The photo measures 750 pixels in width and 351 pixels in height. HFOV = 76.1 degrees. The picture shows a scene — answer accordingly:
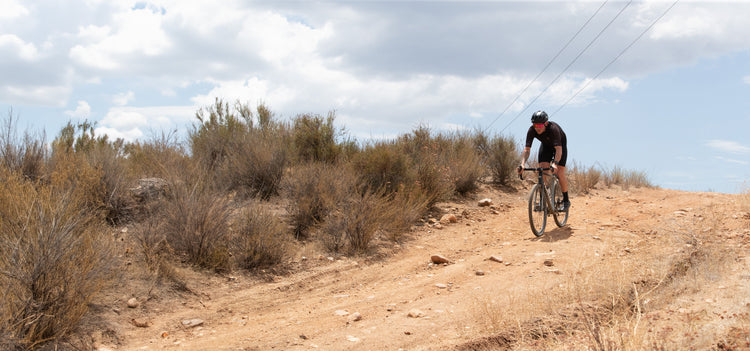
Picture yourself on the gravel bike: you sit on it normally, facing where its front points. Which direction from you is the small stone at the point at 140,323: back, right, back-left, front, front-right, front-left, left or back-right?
front

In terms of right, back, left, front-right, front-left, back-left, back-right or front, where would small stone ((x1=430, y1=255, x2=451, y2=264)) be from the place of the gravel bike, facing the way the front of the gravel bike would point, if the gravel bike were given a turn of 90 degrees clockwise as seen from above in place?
left

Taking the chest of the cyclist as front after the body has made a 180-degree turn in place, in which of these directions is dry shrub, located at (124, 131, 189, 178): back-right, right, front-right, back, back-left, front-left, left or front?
back-left

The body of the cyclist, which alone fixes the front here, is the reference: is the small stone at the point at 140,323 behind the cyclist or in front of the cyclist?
in front

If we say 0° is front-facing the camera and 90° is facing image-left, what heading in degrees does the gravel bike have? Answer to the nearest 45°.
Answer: approximately 45°

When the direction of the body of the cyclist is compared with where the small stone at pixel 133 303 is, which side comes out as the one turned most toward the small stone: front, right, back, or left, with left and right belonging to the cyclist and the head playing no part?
front

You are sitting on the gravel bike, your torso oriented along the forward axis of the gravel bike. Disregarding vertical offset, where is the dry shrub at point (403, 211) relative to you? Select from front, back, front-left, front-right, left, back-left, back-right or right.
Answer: front-right

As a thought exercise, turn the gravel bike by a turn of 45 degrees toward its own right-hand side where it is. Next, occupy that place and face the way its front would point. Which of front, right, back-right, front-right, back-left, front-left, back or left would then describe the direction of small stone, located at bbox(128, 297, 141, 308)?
front-left

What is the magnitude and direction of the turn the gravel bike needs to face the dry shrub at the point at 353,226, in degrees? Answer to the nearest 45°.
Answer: approximately 45° to its right

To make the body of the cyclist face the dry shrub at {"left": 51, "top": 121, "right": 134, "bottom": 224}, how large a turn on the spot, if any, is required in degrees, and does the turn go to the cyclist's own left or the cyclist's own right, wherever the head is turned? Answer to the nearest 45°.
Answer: approximately 45° to the cyclist's own right

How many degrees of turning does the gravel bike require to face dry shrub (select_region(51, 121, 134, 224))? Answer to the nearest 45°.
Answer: approximately 45° to its right

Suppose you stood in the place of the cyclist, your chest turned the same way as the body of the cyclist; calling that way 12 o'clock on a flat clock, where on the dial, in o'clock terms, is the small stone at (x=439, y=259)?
The small stone is roughly at 12 o'clock from the cyclist.

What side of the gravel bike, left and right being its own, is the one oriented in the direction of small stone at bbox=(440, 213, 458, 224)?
right

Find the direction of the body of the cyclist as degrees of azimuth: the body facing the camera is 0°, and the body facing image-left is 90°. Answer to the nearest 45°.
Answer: approximately 45°

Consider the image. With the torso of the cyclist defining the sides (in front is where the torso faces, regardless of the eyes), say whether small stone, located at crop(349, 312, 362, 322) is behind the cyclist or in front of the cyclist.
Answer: in front

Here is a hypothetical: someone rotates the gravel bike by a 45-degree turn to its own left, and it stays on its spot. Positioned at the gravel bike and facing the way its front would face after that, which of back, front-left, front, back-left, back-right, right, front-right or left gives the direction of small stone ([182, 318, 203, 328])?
front-right

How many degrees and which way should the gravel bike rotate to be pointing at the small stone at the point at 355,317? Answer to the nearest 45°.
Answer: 0° — it already faces it

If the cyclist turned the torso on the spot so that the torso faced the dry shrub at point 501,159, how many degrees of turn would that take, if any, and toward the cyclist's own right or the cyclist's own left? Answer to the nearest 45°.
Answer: approximately 135° to the cyclist's own right
